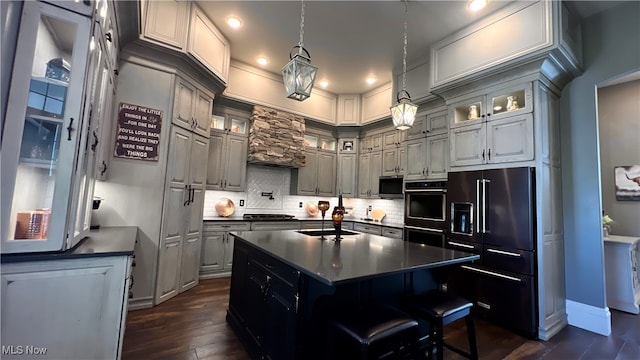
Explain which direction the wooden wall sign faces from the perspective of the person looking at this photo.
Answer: facing the viewer

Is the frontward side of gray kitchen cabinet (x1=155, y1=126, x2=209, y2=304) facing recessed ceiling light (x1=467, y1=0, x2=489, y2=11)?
yes

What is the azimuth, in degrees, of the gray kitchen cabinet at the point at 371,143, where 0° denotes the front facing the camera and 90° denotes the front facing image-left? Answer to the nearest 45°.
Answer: approximately 45°

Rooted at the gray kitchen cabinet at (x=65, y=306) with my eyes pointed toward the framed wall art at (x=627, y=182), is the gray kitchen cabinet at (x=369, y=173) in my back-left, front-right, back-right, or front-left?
front-left

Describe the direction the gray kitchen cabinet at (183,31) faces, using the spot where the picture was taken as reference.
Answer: facing the viewer and to the right of the viewer

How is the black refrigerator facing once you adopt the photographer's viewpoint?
facing the viewer and to the left of the viewer

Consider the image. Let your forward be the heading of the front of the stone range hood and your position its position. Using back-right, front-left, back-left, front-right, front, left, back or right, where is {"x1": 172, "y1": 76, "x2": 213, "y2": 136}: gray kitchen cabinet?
right

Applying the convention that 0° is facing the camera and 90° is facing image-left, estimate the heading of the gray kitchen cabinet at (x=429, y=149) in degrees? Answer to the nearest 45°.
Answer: approximately 45°

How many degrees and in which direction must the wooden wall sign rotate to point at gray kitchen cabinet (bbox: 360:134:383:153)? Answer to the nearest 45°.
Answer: approximately 90° to its left

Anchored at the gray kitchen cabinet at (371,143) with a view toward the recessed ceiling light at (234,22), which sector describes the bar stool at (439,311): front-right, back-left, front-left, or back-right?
front-left

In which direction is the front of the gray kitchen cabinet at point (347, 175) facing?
toward the camera

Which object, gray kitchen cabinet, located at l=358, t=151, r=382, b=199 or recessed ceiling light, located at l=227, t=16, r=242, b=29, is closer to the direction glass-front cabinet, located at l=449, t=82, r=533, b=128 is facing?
the recessed ceiling light
